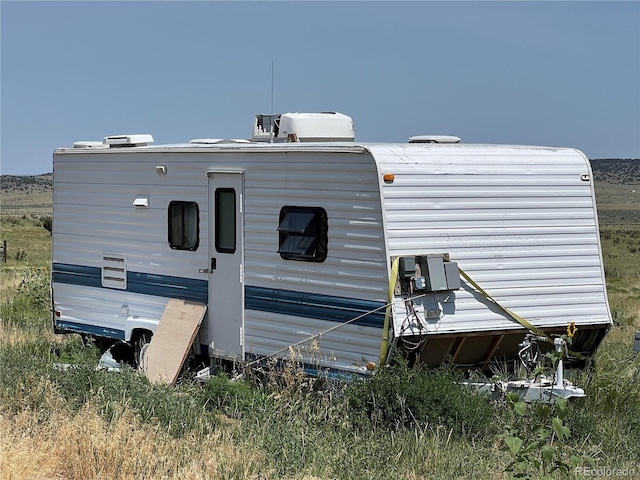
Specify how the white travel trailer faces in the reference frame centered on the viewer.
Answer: facing the viewer and to the right of the viewer

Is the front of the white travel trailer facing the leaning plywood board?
no
